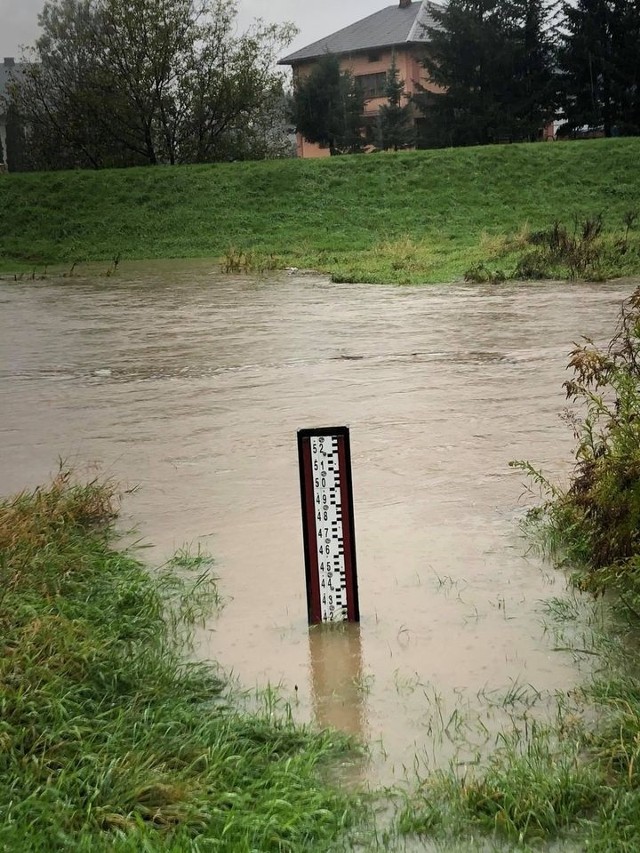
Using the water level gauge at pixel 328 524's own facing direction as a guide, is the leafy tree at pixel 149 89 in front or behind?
behind

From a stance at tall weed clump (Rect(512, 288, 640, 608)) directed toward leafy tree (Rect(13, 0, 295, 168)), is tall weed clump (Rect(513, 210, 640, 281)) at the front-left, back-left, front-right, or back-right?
front-right

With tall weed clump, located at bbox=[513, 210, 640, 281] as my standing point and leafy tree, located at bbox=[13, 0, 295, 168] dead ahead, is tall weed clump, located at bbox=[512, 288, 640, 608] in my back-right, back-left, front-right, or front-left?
back-left

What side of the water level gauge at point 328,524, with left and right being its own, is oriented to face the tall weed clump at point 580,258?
back

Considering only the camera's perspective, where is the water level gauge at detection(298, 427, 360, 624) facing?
facing the viewer

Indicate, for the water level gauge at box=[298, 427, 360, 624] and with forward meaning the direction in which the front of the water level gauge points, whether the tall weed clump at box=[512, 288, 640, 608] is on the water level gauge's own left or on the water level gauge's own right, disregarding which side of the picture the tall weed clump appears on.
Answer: on the water level gauge's own left

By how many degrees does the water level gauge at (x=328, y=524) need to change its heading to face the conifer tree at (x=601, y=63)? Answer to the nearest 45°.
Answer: approximately 180°

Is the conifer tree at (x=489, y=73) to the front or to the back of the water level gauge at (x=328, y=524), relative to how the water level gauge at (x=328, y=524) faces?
to the back
